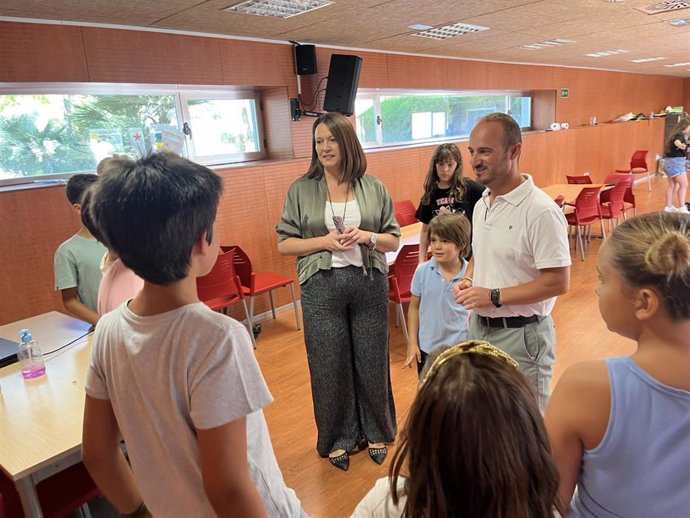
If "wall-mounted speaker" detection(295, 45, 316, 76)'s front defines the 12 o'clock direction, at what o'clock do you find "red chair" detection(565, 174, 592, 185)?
The red chair is roughly at 8 o'clock from the wall-mounted speaker.

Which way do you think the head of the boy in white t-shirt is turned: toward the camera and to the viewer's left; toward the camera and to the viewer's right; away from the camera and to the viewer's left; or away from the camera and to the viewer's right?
away from the camera and to the viewer's right

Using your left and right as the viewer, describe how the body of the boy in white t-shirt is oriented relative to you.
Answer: facing away from the viewer and to the right of the viewer

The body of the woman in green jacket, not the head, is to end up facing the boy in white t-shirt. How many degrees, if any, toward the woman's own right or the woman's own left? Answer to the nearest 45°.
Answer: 0° — they already face them

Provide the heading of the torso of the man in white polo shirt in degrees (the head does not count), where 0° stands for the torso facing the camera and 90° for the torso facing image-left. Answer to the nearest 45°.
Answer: approximately 45°

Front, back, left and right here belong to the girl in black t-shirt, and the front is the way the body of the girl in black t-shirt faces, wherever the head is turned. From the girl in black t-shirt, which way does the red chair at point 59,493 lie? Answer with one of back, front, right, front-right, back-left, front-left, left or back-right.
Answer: front-right

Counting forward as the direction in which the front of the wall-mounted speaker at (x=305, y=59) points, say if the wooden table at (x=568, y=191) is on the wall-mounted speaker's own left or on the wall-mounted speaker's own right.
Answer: on the wall-mounted speaker's own left

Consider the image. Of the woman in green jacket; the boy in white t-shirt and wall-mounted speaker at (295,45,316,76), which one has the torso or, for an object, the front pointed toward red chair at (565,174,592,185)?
the boy in white t-shirt

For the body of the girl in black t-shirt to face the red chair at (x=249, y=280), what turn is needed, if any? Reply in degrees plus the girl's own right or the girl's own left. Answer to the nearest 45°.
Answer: approximately 90° to the girl's own right

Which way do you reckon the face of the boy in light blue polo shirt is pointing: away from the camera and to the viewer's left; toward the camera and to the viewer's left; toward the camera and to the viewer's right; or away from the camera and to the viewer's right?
toward the camera and to the viewer's left

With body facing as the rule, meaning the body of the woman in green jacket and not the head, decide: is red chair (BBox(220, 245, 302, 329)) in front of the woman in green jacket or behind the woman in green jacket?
behind
